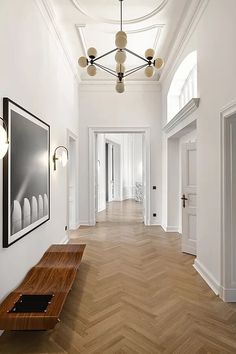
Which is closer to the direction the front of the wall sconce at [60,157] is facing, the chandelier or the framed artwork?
the chandelier

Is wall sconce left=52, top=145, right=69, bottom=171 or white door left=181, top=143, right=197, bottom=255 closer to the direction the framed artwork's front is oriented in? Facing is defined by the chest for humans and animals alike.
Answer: the white door

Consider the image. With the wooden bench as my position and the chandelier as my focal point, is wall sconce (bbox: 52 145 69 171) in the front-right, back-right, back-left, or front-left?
front-left

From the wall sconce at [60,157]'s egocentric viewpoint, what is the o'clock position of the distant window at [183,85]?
The distant window is roughly at 12 o'clock from the wall sconce.

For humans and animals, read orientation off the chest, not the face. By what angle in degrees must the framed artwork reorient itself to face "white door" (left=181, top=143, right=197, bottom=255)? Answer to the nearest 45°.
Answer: approximately 45° to its left

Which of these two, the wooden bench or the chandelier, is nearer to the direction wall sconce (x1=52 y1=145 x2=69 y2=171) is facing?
the chandelier

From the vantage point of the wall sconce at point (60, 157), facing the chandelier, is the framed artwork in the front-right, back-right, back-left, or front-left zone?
front-right

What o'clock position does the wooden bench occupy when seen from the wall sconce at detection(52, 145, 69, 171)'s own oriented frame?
The wooden bench is roughly at 3 o'clock from the wall sconce.

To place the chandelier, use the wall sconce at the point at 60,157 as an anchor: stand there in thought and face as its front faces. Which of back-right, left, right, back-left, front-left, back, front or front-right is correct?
front-right

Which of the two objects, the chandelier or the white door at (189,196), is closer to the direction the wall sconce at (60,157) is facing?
the white door

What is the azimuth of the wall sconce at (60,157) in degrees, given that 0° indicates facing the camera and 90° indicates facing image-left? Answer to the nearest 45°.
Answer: approximately 270°

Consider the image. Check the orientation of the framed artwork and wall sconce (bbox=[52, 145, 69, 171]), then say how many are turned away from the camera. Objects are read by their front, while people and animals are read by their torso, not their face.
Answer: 0

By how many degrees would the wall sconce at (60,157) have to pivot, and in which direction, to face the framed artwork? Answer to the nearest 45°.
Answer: approximately 90° to its right

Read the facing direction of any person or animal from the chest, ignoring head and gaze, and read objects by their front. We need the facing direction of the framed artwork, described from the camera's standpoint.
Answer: facing the viewer and to the right of the viewer

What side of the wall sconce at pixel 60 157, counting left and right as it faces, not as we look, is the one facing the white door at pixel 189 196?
front
